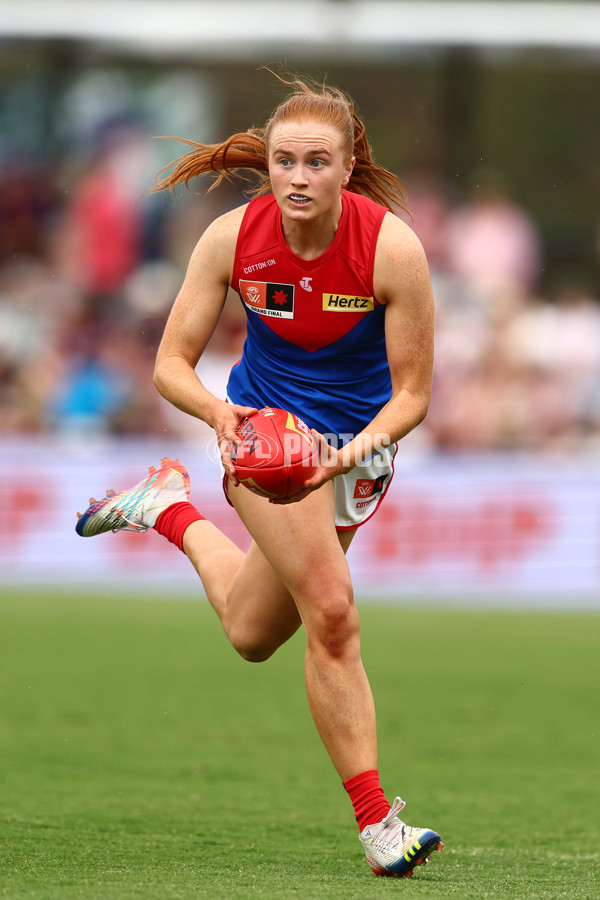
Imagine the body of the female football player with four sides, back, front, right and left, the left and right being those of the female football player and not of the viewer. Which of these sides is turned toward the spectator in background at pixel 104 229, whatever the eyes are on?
back

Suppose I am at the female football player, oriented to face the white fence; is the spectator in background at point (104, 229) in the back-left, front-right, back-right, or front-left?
front-left

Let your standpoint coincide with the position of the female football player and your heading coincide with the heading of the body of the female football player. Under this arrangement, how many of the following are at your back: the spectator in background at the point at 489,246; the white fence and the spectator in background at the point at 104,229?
3

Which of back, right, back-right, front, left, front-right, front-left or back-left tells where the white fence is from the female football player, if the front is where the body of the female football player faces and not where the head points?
back

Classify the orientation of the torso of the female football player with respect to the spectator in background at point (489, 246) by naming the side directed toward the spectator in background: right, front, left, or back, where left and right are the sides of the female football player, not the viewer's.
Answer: back

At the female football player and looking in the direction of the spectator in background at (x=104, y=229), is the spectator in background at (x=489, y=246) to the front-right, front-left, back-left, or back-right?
front-right

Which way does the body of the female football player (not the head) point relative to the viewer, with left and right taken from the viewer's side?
facing the viewer
